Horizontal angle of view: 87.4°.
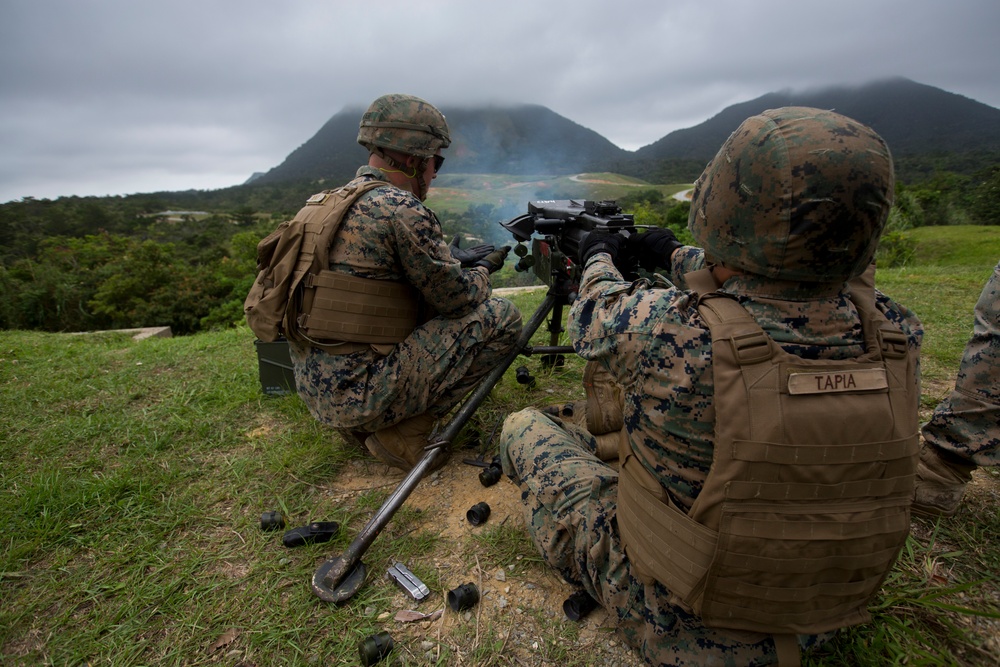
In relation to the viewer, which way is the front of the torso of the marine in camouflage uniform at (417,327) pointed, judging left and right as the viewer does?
facing away from the viewer and to the right of the viewer

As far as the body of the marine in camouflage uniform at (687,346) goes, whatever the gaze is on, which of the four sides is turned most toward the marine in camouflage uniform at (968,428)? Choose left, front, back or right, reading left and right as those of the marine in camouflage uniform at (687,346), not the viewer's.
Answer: right

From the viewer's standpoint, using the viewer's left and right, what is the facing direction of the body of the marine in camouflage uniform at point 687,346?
facing away from the viewer and to the left of the viewer

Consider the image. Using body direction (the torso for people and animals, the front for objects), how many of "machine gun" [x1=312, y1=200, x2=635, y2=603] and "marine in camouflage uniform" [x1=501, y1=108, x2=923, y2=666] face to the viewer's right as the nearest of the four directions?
0

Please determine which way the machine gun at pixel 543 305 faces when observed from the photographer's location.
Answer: facing away from the viewer and to the left of the viewer

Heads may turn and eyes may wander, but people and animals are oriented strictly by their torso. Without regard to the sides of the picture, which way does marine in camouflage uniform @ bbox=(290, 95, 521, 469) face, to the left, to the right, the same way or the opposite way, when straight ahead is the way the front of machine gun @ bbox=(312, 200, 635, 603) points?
to the right

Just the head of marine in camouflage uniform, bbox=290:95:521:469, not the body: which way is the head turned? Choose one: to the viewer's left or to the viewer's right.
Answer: to the viewer's right

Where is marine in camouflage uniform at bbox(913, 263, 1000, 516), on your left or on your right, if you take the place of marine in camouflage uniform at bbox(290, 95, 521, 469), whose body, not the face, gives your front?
on your right

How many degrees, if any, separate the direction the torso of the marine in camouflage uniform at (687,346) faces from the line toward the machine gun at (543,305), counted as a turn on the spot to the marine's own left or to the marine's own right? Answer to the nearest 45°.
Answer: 0° — they already face it

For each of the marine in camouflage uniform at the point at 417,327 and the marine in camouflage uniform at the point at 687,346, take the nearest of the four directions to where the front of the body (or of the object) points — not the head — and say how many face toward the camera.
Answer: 0
